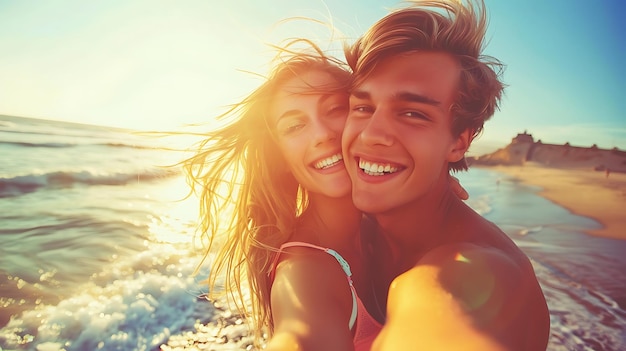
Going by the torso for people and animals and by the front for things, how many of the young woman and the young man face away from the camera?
0

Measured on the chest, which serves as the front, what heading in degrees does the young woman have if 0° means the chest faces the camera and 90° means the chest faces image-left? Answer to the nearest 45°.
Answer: approximately 315°

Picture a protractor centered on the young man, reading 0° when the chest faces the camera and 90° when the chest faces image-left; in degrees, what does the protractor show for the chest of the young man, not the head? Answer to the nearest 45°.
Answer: approximately 45°

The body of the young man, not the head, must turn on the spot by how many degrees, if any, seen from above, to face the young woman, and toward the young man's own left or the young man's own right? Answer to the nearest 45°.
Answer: approximately 45° to the young man's own right
